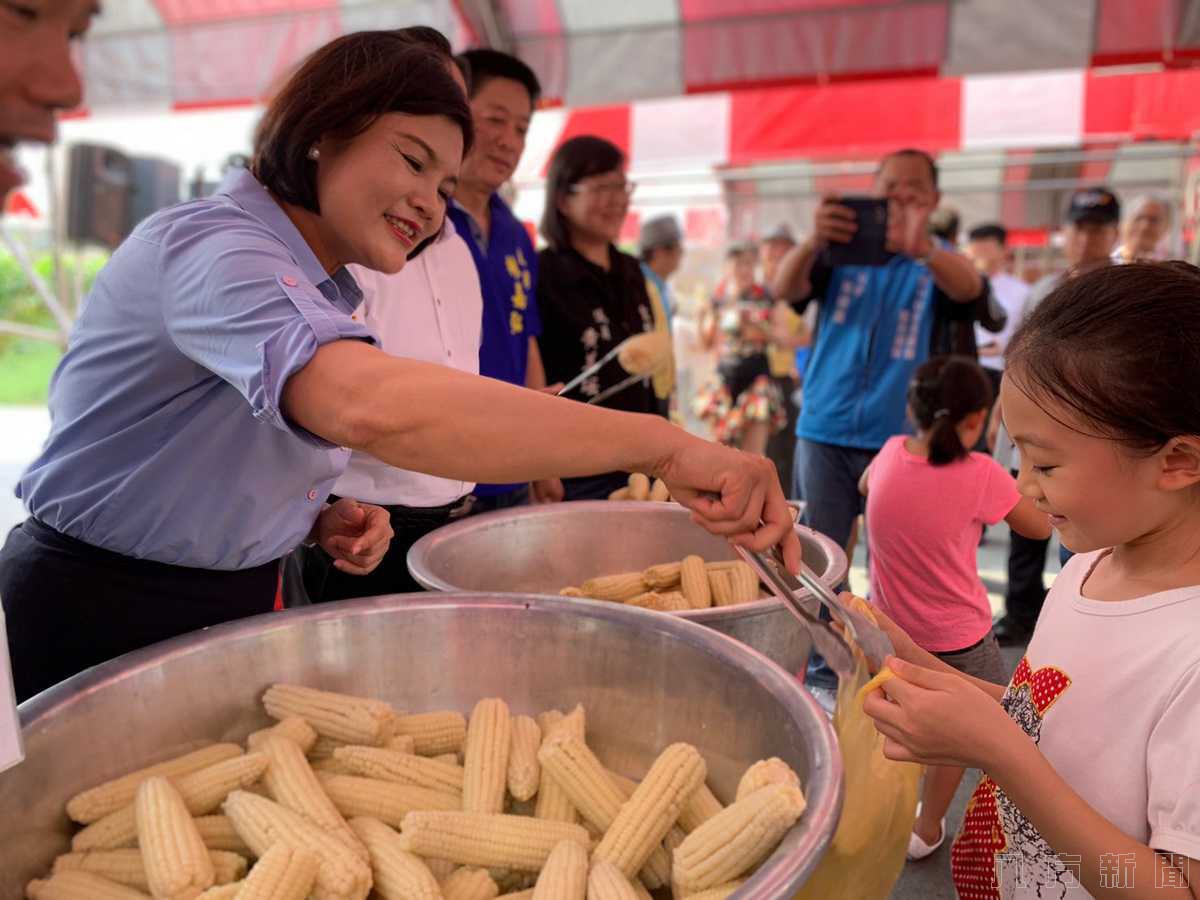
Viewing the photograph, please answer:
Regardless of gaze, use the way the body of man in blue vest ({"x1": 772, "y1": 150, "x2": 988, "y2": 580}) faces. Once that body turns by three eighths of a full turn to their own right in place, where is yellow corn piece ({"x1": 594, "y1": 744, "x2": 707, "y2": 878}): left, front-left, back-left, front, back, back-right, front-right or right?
back-left

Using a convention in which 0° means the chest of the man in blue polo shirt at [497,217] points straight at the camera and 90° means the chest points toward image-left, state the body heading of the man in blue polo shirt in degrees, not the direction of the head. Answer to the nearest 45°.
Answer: approximately 315°

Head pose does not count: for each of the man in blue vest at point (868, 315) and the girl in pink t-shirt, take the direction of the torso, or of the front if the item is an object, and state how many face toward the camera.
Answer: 1

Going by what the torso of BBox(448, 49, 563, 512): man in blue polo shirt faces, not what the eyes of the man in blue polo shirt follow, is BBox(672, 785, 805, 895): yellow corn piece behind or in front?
in front

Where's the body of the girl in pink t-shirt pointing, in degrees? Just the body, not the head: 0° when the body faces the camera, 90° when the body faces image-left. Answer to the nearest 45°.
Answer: approximately 225°

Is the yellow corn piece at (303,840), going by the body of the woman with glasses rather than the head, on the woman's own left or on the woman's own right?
on the woman's own right

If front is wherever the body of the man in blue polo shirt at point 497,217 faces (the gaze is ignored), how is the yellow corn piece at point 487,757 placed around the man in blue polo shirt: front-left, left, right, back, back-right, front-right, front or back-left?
front-right

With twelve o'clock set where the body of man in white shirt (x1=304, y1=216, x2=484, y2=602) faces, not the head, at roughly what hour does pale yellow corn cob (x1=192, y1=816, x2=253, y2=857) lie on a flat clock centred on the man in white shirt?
The pale yellow corn cob is roughly at 2 o'clock from the man in white shirt.

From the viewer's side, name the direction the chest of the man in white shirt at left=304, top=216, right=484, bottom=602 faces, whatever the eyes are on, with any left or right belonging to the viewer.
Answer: facing the viewer and to the right of the viewer

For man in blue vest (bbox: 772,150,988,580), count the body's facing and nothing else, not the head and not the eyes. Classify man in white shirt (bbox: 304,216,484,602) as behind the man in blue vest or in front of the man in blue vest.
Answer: in front

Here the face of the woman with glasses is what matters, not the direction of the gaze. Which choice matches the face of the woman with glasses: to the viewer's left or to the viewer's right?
to the viewer's right

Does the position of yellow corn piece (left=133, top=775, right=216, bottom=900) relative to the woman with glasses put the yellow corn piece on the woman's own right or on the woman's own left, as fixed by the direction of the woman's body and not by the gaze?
on the woman's own right
